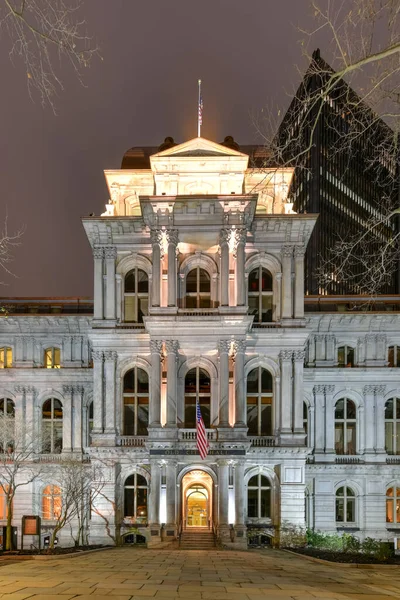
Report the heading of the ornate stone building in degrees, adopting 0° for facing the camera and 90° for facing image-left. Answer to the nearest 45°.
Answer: approximately 0°
